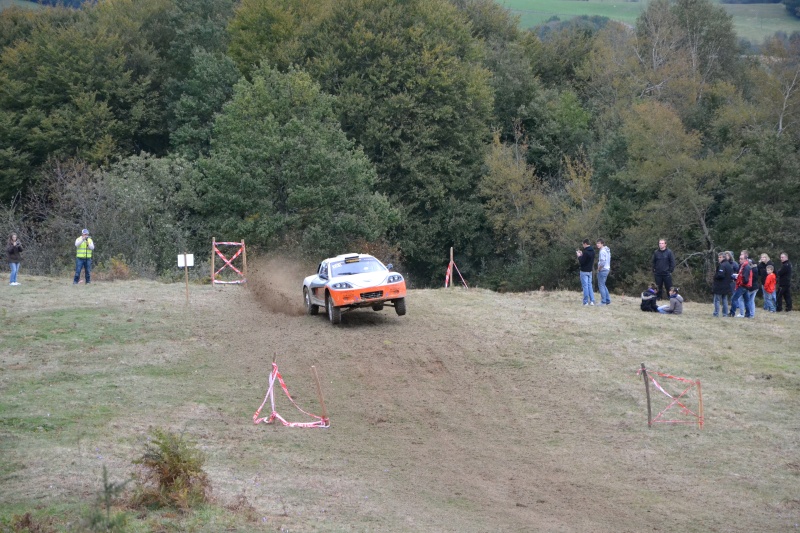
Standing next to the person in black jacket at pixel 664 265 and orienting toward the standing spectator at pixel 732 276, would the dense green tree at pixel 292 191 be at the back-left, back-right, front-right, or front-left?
back-left

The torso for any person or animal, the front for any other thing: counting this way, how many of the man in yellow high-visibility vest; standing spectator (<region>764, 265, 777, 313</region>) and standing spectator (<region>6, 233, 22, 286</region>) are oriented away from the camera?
0

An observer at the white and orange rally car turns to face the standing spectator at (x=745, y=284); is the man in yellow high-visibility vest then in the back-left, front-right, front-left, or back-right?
back-left

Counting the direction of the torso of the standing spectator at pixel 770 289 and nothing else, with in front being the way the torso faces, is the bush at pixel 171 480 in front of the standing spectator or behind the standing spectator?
in front

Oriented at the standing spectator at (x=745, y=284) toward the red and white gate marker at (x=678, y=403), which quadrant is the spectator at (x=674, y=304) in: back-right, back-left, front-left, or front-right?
front-right

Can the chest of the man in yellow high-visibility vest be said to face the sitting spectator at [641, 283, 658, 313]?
no

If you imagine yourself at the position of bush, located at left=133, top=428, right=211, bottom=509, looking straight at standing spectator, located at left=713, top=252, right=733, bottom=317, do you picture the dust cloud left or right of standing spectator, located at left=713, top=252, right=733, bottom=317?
left

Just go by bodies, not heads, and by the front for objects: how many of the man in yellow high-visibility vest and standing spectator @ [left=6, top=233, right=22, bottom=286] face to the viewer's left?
0

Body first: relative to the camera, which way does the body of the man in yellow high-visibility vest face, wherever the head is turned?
toward the camera

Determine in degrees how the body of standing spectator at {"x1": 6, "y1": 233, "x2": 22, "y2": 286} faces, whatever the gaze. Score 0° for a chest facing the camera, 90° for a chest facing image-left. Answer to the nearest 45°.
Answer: approximately 315°

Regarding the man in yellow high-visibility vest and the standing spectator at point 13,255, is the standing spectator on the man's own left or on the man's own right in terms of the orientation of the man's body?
on the man's own right

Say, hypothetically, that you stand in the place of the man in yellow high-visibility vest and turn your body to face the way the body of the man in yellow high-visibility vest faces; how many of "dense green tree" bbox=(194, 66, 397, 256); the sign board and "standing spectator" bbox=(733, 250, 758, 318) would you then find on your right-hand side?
0

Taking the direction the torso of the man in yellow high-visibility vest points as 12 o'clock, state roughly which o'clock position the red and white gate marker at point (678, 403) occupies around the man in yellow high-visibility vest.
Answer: The red and white gate marker is roughly at 11 o'clock from the man in yellow high-visibility vest.

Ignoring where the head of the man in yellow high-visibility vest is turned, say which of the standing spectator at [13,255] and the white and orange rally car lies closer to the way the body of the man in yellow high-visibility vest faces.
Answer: the white and orange rally car
